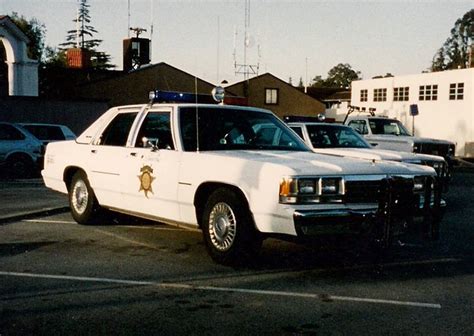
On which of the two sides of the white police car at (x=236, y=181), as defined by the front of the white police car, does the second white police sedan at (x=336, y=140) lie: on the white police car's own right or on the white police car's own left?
on the white police car's own left

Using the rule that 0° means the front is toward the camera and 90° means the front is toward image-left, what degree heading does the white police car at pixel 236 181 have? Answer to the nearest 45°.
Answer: approximately 315°

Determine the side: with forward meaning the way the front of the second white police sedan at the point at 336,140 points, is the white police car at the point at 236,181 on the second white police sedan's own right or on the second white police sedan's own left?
on the second white police sedan's own right

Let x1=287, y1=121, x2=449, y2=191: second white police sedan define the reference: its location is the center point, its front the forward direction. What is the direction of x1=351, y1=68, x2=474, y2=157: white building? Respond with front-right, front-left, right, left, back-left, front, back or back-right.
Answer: back-left

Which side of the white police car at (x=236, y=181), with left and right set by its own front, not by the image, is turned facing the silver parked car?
back

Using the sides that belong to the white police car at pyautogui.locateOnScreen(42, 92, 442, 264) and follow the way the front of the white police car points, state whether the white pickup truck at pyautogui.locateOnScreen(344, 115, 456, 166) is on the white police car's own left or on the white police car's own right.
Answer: on the white police car's own left

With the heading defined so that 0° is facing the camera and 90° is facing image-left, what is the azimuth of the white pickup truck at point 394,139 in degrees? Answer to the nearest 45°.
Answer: approximately 315°

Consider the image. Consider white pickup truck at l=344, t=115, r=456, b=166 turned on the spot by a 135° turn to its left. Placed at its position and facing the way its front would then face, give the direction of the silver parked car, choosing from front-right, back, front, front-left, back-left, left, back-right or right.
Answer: left

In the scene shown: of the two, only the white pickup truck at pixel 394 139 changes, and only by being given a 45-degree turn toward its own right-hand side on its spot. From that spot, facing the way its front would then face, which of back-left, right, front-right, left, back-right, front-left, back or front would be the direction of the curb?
front-right

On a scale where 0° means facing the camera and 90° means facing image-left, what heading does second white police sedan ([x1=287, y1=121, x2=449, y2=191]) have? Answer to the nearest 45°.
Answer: approximately 315°

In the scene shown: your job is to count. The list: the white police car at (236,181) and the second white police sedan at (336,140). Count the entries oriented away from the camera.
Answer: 0
